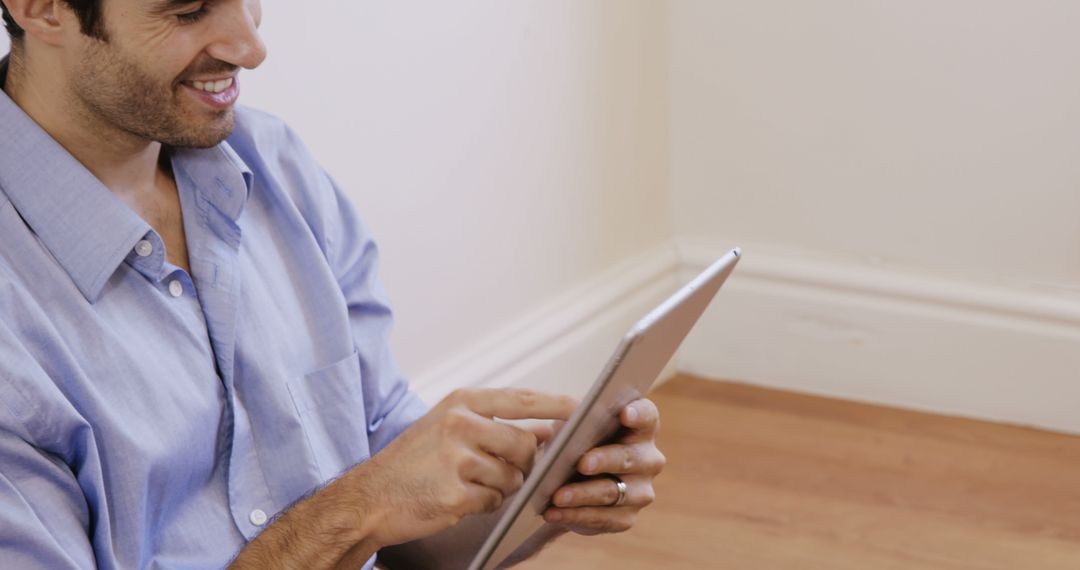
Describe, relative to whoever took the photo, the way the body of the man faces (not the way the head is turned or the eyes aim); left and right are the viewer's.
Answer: facing the viewer and to the right of the viewer
